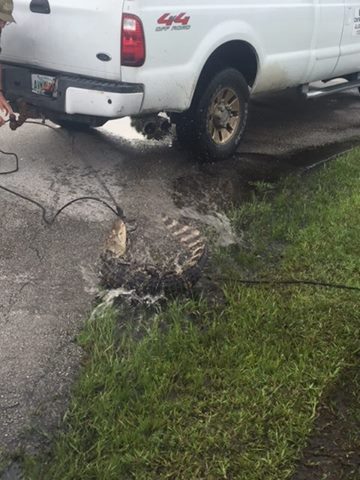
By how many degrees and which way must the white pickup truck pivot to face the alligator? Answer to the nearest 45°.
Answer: approximately 135° to its right

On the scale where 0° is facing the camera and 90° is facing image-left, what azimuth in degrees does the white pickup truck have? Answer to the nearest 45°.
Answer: approximately 225°
